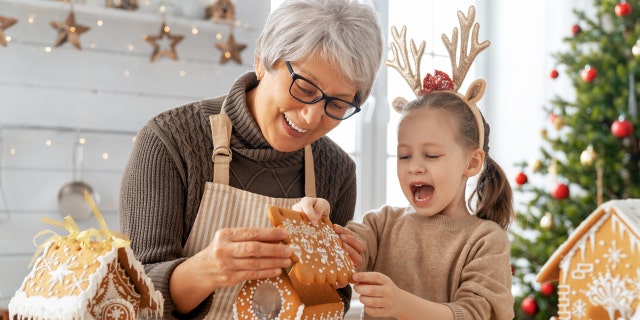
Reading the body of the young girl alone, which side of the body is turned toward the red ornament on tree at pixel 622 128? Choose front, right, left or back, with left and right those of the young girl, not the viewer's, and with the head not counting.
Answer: back

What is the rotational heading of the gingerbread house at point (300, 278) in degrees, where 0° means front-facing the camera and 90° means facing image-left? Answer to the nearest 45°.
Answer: approximately 45°

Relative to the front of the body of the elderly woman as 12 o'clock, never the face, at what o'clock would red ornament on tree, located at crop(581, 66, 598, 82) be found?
The red ornament on tree is roughly at 9 o'clock from the elderly woman.

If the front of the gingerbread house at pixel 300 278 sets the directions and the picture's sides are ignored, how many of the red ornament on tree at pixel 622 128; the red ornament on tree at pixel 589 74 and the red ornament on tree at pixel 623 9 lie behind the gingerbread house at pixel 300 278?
3

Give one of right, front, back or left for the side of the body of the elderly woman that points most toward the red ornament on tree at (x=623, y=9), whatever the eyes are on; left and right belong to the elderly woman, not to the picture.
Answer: left

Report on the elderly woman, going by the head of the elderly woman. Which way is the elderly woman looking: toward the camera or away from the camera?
toward the camera

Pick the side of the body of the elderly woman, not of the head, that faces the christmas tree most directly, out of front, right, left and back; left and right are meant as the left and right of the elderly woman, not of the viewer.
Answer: left

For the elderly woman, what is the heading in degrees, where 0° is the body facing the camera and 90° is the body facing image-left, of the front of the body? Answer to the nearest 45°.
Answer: approximately 315°

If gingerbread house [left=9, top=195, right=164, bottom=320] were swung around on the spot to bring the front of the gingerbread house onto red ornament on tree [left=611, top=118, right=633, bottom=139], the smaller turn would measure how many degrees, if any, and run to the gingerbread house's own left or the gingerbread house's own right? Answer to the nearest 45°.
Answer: approximately 90° to the gingerbread house's own left

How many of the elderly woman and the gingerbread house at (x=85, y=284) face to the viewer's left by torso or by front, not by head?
0

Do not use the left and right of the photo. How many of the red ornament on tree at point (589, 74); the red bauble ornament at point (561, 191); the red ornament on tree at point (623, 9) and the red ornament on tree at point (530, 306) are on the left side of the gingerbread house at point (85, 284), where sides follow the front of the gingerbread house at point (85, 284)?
4

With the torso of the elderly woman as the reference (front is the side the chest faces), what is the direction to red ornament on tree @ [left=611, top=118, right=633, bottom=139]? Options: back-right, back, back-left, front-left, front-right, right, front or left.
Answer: left

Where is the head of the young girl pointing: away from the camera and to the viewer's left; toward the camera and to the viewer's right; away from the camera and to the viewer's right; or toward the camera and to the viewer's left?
toward the camera and to the viewer's left

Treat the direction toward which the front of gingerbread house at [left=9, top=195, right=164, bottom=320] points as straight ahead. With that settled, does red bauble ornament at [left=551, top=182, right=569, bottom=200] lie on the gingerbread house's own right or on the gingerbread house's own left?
on the gingerbread house's own left

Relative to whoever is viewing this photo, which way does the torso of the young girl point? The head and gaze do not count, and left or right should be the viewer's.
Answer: facing the viewer and to the left of the viewer

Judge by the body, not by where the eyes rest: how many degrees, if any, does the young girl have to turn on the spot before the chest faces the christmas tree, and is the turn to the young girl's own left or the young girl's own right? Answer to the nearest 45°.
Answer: approximately 180°

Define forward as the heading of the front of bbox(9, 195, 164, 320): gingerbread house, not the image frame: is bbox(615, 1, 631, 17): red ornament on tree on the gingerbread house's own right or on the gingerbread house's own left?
on the gingerbread house's own left
